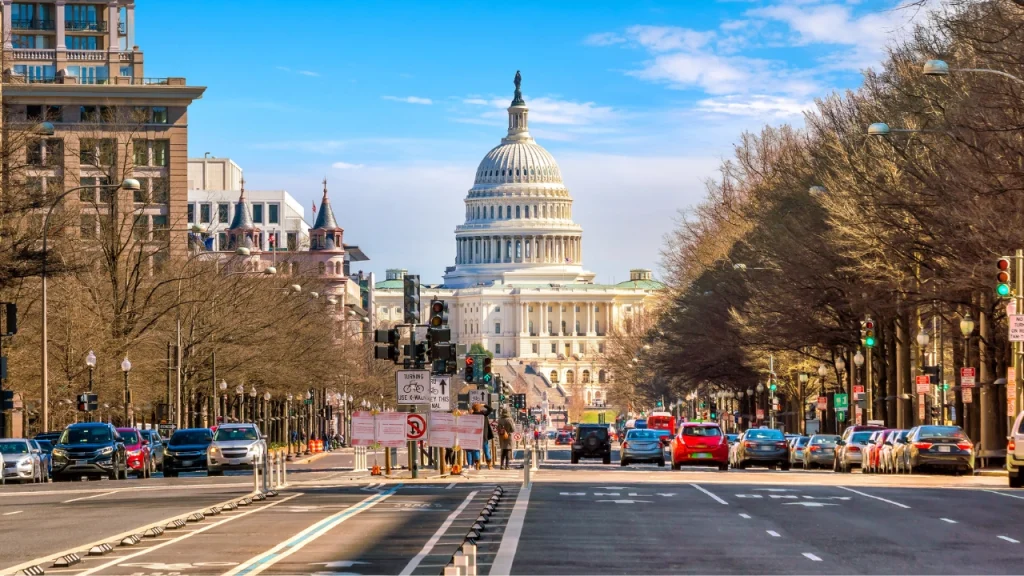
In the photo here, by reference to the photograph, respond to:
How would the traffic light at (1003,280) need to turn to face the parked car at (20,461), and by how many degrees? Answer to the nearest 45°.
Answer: approximately 90° to its right

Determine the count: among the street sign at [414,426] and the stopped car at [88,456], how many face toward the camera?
2

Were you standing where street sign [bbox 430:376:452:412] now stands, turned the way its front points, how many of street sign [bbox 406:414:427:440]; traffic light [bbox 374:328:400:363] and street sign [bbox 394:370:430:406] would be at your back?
0

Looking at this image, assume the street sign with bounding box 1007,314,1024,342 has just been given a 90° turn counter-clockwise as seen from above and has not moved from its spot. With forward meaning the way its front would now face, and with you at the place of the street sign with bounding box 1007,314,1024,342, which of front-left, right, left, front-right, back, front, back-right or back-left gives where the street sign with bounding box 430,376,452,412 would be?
back

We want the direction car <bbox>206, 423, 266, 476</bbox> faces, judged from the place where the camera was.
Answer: facing the viewer

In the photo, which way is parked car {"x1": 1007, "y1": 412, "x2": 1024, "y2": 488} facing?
away from the camera

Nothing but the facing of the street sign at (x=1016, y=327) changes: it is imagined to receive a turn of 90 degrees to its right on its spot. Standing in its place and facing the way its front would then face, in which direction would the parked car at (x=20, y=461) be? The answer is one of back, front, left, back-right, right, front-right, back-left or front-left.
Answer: front

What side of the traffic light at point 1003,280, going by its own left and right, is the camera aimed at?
front

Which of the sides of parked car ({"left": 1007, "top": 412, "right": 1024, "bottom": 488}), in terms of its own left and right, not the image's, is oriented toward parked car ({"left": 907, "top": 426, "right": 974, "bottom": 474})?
front
